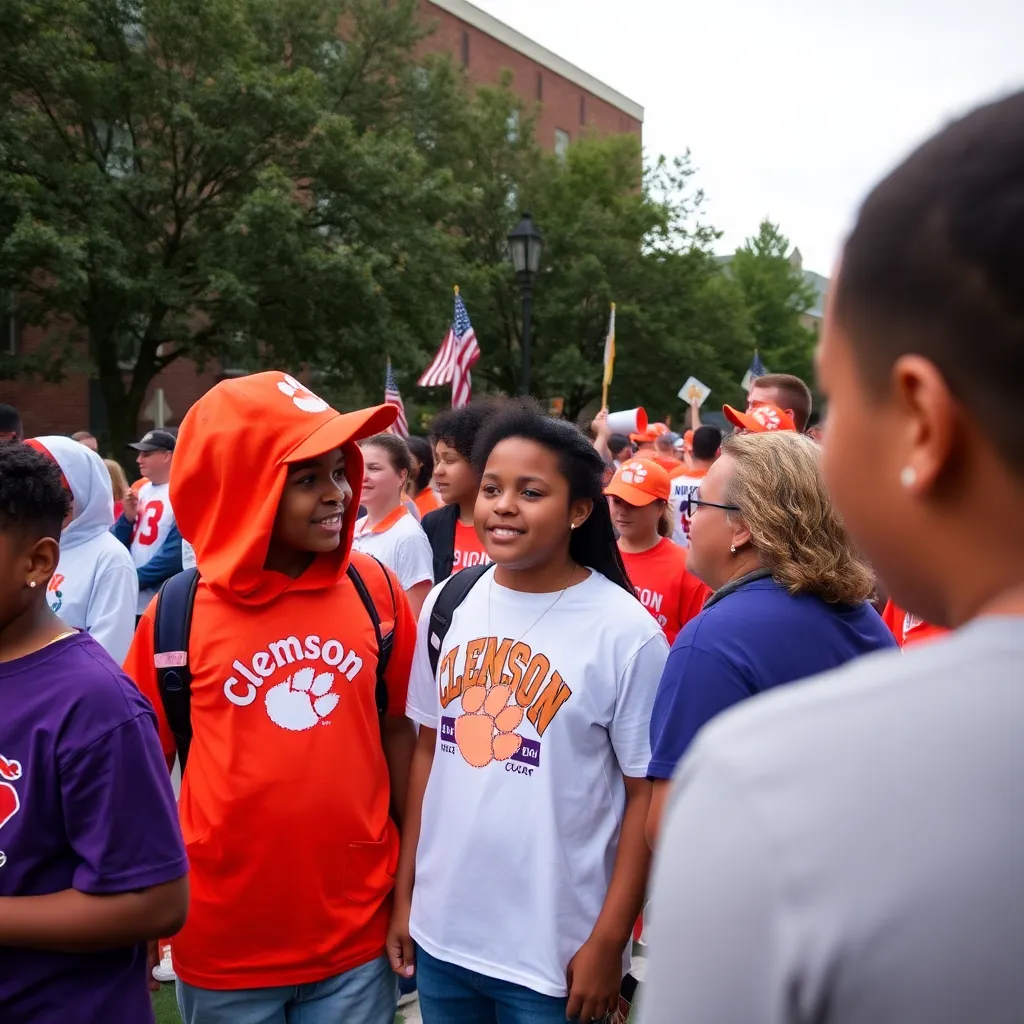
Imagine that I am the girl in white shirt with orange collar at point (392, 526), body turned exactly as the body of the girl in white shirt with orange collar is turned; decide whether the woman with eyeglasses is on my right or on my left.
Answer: on my left

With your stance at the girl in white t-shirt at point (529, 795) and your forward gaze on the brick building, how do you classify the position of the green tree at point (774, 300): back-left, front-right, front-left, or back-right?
front-right

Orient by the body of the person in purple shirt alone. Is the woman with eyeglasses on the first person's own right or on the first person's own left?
on the first person's own left

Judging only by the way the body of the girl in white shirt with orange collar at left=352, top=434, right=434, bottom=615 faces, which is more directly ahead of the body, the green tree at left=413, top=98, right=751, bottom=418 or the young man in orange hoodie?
the young man in orange hoodie

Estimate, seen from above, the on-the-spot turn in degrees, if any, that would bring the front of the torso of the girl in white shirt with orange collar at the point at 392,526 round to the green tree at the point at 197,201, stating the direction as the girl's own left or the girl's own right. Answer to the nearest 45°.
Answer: approximately 135° to the girl's own right

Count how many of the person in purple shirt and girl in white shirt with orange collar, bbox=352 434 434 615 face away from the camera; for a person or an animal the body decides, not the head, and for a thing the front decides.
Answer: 0

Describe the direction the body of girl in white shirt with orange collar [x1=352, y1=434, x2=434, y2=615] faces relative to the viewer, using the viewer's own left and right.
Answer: facing the viewer and to the left of the viewer
